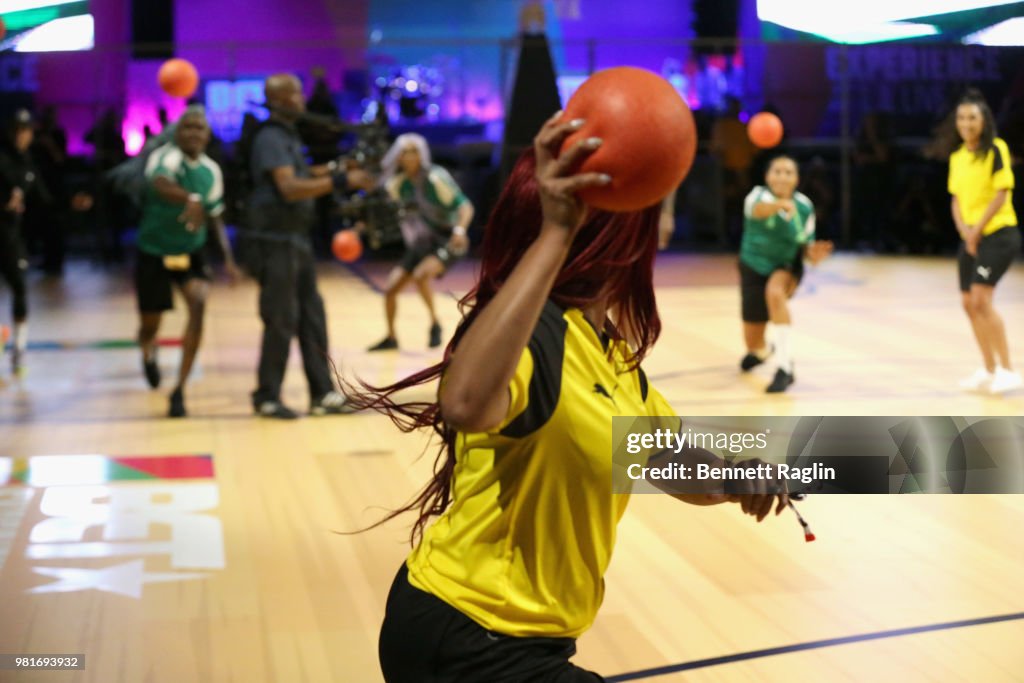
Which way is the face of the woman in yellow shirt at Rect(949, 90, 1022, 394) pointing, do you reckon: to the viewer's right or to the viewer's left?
to the viewer's left

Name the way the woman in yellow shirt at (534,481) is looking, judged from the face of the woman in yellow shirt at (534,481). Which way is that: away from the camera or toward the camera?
away from the camera

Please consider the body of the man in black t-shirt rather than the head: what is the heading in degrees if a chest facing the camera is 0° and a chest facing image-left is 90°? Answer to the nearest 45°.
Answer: approximately 270°

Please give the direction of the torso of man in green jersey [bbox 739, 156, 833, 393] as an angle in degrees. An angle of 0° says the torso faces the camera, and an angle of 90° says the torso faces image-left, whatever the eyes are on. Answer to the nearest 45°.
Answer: approximately 0°

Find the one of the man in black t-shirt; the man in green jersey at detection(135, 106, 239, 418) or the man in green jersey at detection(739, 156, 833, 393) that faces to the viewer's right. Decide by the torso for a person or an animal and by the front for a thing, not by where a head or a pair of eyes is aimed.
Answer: the man in black t-shirt

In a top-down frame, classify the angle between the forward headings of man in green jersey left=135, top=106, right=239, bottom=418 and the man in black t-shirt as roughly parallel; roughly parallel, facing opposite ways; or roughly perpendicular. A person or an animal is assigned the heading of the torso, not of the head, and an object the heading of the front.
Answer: roughly perpendicular

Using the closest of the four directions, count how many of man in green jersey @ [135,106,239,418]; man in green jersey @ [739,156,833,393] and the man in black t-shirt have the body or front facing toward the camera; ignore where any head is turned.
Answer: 2

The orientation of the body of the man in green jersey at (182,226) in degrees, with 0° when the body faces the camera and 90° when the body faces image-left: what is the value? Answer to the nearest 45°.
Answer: approximately 0°
